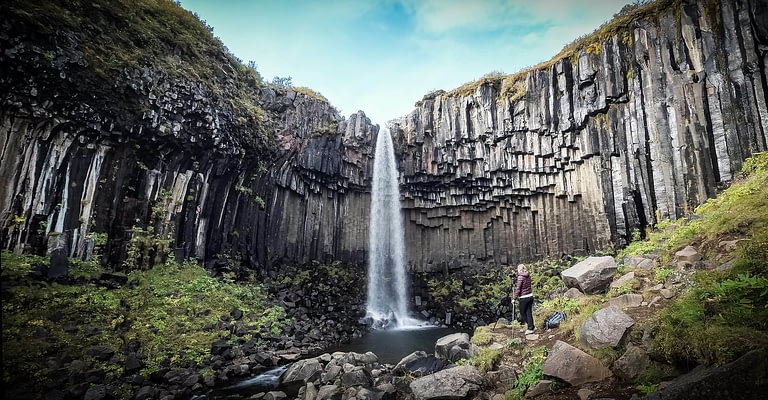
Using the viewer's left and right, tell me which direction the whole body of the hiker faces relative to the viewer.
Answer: facing away from the viewer and to the left of the viewer

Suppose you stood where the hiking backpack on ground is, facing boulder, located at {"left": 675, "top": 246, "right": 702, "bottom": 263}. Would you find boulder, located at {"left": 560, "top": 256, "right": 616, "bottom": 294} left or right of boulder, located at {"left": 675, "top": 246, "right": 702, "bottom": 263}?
left

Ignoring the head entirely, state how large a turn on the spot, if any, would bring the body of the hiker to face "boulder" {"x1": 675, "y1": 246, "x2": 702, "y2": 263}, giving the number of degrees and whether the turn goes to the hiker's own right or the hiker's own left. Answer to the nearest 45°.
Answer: approximately 135° to the hiker's own right

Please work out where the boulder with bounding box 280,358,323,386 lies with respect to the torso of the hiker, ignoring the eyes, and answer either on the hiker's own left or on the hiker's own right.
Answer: on the hiker's own left

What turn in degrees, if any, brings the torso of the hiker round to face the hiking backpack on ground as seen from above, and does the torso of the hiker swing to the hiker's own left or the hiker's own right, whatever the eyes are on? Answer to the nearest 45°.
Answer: approximately 180°

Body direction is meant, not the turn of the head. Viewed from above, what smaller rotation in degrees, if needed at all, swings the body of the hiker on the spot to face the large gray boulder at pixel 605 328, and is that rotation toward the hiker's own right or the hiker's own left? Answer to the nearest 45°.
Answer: approximately 180°

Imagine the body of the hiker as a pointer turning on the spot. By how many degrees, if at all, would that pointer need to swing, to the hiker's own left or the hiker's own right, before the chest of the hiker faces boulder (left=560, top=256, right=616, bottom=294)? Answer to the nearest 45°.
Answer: approximately 135° to the hiker's own right

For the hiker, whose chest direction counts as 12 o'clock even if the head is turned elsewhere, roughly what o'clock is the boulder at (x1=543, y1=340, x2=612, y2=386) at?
The boulder is roughly at 7 o'clock from the hiker.

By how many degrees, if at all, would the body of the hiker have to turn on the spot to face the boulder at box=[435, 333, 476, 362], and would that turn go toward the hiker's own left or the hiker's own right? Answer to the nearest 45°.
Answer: approximately 45° to the hiker's own left

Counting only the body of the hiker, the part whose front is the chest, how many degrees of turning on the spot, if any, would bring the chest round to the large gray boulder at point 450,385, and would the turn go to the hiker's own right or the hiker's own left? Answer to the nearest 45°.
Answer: approximately 90° to the hiker's own left
